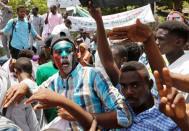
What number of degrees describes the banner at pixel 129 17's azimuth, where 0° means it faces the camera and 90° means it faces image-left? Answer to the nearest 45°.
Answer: approximately 0°
